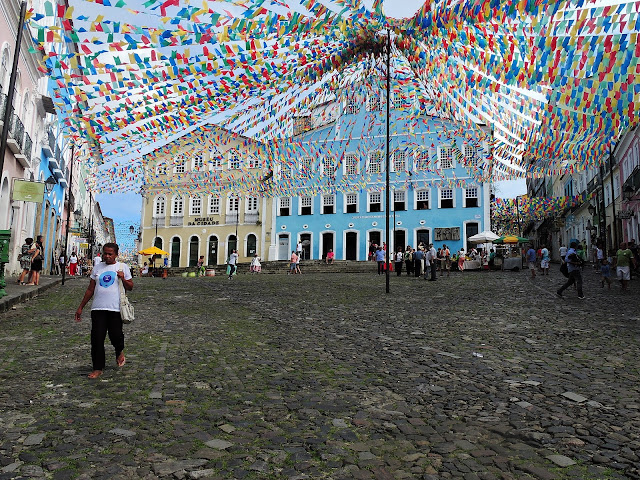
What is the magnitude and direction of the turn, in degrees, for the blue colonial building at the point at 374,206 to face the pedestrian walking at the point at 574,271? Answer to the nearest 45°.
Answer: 0° — it already faces them

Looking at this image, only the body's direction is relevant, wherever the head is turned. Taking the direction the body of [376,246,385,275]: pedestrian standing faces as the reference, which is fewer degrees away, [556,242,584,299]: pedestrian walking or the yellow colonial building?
the yellow colonial building

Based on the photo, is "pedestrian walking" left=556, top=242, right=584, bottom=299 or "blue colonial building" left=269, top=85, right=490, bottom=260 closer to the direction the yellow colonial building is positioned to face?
the pedestrian walking

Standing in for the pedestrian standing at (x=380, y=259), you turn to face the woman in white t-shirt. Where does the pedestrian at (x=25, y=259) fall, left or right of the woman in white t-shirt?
right

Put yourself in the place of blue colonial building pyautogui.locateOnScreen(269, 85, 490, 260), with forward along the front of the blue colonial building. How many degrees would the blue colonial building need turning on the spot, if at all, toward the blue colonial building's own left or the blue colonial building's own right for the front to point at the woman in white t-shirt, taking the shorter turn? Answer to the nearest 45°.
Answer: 0° — it already faces them

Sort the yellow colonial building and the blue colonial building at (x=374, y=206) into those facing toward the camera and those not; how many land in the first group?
2

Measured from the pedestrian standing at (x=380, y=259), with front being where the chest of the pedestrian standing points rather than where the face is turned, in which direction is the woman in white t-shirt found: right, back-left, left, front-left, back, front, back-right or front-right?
front

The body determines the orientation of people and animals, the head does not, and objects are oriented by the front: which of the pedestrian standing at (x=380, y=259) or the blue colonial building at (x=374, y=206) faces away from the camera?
the pedestrian standing
